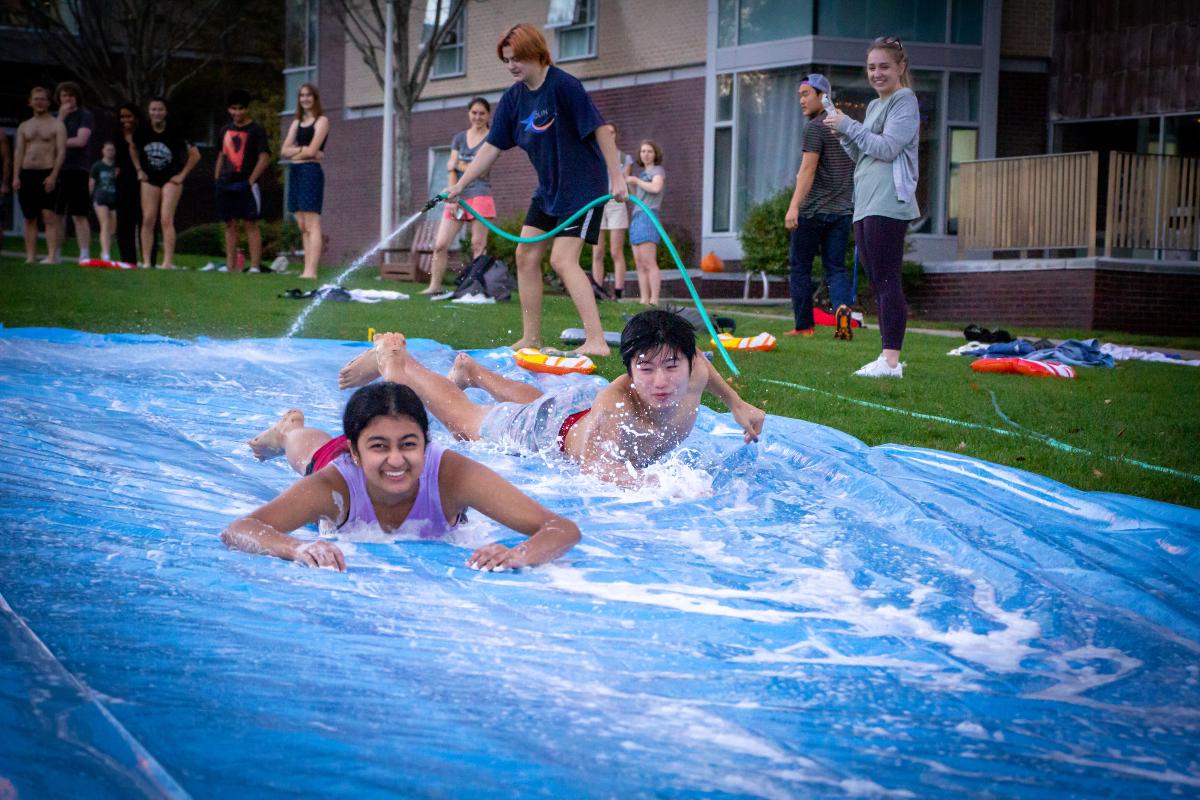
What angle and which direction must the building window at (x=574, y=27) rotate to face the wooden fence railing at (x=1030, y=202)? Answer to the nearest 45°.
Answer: approximately 90° to its left

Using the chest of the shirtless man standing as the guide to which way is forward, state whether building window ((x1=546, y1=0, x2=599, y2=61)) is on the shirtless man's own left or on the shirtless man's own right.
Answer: on the shirtless man's own left

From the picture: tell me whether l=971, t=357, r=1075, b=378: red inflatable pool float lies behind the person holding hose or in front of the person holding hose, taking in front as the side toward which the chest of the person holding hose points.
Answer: behind

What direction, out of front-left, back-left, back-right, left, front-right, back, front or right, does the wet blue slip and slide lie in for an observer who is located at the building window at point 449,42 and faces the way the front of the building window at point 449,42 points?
front-left

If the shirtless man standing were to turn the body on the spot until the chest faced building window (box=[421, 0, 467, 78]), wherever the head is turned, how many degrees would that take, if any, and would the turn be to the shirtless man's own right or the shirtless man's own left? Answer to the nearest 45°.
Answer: approximately 135° to the shirtless man's own left

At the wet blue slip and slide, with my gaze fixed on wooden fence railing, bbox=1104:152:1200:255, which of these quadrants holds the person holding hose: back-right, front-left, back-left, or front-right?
front-left

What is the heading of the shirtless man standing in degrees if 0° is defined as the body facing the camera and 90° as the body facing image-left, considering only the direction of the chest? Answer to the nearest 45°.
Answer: approximately 0°

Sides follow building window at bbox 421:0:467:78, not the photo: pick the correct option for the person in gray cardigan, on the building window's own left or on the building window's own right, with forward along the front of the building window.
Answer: on the building window's own left

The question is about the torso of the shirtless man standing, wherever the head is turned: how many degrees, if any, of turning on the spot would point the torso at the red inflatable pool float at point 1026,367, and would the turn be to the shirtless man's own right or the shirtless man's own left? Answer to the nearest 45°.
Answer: approximately 45° to the shirtless man's own left

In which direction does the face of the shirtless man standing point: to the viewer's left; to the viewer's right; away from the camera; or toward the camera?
toward the camera

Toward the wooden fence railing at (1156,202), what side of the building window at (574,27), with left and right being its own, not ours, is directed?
left

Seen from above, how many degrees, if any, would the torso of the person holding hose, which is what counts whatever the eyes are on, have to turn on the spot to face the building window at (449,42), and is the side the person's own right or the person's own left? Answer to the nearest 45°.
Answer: approximately 135° to the person's own right

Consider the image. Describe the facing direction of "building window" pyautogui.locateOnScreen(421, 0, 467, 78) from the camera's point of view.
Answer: facing the viewer and to the left of the viewer

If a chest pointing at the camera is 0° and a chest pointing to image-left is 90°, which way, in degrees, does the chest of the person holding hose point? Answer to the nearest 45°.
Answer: approximately 45°
